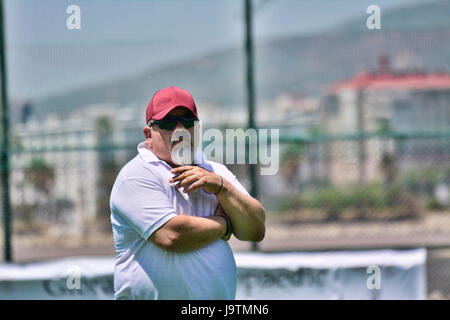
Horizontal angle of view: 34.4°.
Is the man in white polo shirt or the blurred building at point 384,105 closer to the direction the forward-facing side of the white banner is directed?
the man in white polo shirt

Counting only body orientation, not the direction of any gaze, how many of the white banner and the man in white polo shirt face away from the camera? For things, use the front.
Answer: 0

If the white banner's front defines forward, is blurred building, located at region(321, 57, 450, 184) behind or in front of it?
behind

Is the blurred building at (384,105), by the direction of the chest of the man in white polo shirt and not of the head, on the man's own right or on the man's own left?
on the man's own left

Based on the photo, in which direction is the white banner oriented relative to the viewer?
toward the camera

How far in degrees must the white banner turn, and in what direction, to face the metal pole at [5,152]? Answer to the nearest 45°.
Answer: approximately 90° to its right

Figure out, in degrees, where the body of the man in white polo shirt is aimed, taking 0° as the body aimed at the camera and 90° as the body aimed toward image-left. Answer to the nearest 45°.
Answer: approximately 315°

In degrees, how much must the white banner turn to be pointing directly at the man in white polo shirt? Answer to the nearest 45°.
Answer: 0° — it already faces them

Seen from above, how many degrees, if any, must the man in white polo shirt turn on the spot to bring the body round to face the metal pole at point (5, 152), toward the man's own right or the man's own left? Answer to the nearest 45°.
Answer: approximately 180°

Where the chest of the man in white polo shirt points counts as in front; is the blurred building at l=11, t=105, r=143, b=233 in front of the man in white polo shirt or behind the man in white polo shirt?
behind

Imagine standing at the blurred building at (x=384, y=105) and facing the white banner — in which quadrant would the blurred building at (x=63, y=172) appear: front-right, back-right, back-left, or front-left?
front-right
